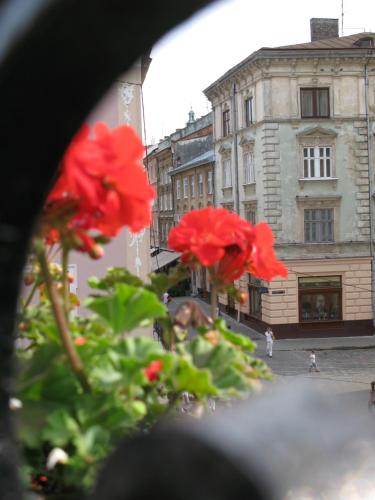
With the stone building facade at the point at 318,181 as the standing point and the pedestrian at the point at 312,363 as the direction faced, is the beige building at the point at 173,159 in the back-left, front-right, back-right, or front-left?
back-right

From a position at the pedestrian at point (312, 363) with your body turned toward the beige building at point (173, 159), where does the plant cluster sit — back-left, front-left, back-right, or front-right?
back-left
